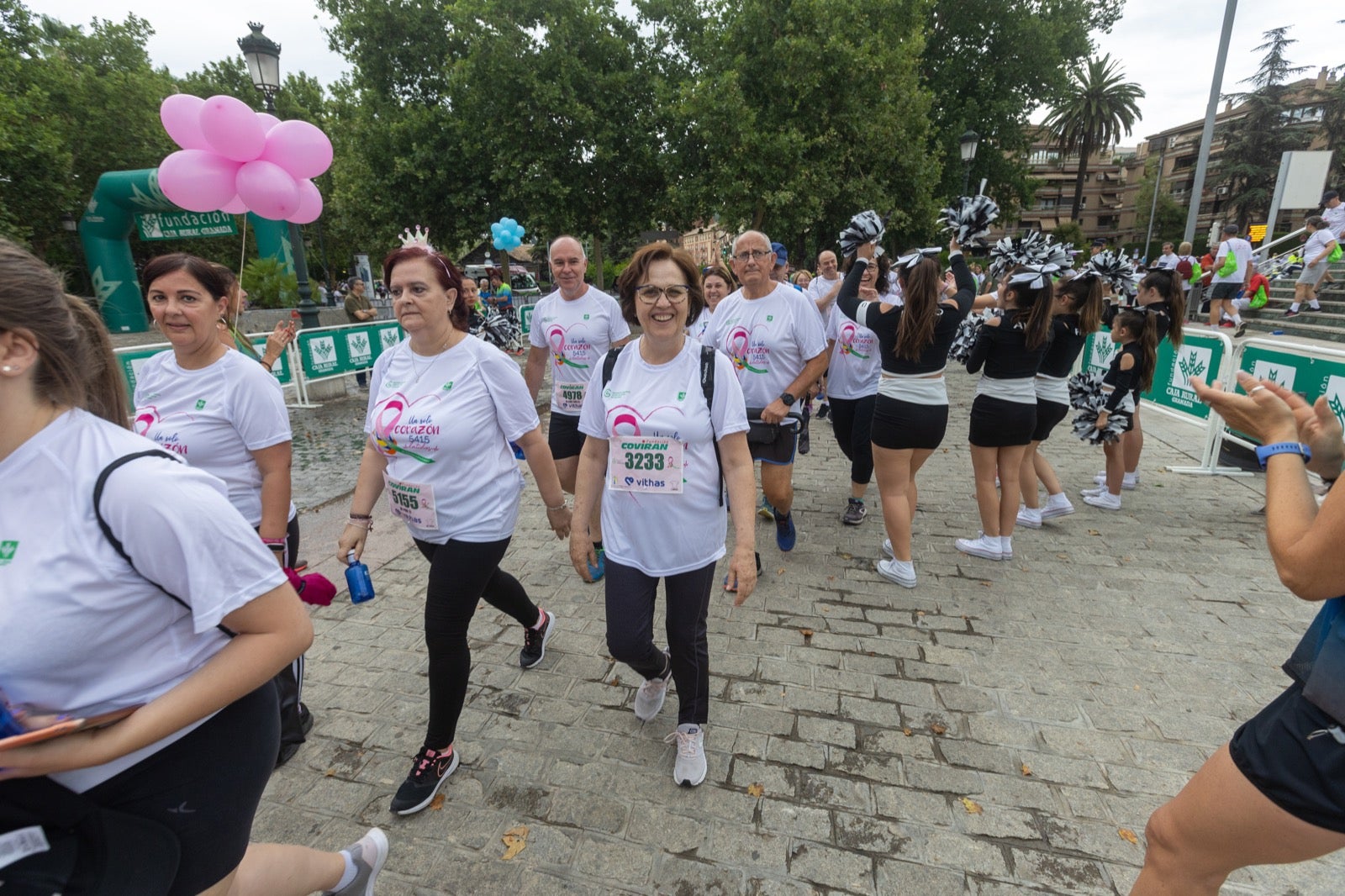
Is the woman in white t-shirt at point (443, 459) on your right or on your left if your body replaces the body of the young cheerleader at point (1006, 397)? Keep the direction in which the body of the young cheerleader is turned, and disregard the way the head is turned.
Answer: on your left

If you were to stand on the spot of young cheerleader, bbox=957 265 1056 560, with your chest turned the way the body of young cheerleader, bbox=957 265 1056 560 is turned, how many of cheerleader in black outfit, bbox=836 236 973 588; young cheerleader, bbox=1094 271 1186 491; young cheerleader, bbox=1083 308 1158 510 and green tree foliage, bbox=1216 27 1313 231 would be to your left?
1

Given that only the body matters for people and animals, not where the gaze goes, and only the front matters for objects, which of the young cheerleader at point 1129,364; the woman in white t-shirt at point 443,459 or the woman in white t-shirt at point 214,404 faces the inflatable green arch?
the young cheerleader

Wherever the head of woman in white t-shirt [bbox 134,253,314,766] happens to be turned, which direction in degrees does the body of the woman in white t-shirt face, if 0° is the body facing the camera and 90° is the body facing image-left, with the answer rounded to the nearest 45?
approximately 45°

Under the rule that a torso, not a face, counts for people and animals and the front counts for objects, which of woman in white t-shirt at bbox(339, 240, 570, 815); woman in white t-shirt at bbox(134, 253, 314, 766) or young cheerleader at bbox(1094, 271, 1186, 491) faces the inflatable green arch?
the young cheerleader

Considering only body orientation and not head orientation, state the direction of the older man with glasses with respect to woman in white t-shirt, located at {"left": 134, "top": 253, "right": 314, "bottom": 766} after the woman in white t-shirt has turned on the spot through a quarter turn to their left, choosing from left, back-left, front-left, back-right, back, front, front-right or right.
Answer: front-left

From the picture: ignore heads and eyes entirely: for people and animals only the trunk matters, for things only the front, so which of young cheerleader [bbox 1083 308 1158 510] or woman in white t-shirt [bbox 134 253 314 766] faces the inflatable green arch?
the young cheerleader

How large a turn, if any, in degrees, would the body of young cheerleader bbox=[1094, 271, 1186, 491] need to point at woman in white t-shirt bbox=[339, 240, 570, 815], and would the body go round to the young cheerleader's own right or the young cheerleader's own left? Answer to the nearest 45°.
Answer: approximately 45° to the young cheerleader's own left

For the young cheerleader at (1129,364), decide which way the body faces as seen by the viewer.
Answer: to the viewer's left

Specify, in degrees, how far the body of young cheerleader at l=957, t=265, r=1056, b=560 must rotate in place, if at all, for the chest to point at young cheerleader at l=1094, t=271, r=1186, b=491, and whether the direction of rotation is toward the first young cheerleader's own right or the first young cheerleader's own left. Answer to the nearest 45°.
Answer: approximately 90° to the first young cheerleader's own right

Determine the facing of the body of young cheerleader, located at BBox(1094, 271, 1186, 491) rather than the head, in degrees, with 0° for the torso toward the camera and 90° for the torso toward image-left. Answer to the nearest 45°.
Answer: approximately 90°

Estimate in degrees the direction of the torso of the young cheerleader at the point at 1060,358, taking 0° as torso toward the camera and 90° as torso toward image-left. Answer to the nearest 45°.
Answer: approximately 90°

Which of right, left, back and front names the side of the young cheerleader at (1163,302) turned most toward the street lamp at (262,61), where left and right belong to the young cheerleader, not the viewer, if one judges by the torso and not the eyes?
front

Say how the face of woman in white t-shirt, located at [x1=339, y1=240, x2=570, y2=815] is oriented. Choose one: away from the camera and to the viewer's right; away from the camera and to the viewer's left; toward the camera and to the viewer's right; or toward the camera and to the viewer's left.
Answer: toward the camera and to the viewer's left

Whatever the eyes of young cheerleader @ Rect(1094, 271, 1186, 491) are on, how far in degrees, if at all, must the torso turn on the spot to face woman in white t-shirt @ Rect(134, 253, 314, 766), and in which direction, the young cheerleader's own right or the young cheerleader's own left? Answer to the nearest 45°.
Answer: approximately 45° to the young cheerleader's own left

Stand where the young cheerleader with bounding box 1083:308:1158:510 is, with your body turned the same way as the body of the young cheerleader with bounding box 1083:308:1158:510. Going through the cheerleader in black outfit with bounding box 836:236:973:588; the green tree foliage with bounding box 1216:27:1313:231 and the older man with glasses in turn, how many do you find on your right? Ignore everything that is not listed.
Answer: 1

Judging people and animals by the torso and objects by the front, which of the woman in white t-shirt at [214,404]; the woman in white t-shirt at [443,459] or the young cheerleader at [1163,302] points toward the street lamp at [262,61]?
the young cheerleader
